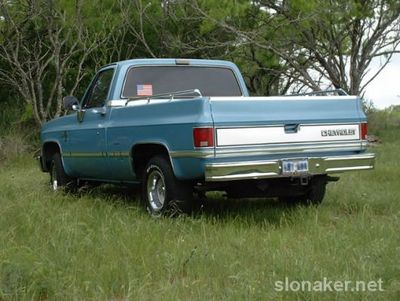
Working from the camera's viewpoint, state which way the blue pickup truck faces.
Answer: facing away from the viewer and to the left of the viewer

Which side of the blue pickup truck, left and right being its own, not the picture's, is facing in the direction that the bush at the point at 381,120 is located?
right
